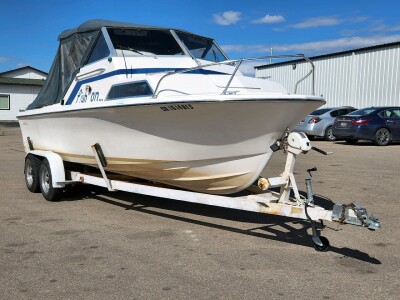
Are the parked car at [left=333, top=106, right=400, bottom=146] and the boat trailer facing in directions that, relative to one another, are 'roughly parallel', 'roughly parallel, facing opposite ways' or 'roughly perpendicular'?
roughly perpendicular

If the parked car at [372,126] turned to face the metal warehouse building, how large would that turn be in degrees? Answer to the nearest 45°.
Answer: approximately 45° to its left

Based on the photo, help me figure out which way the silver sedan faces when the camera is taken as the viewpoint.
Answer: facing away from the viewer and to the right of the viewer

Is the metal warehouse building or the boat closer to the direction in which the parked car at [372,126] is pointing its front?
the metal warehouse building

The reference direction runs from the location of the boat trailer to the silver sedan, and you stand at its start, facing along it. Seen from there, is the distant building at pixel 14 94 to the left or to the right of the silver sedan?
left

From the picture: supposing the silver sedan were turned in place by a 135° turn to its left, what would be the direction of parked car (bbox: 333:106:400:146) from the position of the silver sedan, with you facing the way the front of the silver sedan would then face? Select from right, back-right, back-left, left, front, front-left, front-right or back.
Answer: back-left

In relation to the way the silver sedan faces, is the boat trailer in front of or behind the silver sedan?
behind

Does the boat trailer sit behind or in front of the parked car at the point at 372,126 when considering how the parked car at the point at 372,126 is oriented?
behind

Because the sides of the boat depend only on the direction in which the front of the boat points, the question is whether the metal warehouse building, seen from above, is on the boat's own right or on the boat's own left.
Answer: on the boat's own left

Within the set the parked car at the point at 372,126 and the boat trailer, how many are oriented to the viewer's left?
0

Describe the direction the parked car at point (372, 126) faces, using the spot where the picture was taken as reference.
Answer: facing away from the viewer and to the right of the viewer

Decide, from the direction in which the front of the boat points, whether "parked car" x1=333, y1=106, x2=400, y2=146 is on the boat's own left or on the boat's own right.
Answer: on the boat's own left

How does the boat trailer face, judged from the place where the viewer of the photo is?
facing the viewer and to the right of the viewer
